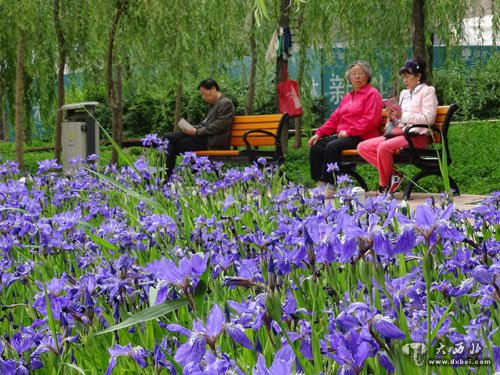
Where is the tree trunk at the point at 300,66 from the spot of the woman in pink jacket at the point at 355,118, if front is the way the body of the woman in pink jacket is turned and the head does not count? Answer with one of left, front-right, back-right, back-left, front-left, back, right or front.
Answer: back-right

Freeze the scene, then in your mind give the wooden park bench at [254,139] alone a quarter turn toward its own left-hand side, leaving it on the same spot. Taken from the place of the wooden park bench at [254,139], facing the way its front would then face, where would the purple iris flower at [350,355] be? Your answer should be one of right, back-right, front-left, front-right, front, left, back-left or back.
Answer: front-right

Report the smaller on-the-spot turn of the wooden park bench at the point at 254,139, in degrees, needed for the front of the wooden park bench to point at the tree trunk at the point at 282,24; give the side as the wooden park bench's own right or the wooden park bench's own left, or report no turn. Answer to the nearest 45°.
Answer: approximately 135° to the wooden park bench's own right

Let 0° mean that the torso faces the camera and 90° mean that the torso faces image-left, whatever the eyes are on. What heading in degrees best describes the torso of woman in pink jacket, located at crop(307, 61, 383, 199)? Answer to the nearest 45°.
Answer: approximately 45°

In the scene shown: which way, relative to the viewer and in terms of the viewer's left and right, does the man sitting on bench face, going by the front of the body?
facing to the left of the viewer

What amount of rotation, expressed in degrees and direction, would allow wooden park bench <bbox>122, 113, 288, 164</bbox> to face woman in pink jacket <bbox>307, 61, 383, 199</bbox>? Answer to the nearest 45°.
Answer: approximately 90° to its left

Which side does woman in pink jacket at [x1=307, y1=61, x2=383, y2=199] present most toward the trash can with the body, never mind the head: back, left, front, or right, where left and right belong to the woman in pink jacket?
right

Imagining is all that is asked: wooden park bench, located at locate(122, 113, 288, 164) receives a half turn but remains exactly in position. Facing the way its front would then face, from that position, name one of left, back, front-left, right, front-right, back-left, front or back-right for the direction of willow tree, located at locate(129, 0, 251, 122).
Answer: front-left

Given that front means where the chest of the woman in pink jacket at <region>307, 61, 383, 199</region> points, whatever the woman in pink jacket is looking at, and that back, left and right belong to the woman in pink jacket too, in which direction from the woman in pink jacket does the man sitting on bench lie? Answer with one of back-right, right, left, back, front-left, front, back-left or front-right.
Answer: right

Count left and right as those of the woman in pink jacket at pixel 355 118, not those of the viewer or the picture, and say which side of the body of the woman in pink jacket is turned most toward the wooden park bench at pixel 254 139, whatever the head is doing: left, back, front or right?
right

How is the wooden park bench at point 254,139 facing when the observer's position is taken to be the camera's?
facing the viewer and to the left of the viewer

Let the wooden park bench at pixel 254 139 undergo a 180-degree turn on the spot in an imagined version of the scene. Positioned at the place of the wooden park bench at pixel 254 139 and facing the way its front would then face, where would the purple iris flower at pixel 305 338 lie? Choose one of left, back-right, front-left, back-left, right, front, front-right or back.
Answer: back-right

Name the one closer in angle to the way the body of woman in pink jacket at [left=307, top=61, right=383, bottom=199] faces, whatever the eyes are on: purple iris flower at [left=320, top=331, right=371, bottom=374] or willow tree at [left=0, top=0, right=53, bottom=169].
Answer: the purple iris flower

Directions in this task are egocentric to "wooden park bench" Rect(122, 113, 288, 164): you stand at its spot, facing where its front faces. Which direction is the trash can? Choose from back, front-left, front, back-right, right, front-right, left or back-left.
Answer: right

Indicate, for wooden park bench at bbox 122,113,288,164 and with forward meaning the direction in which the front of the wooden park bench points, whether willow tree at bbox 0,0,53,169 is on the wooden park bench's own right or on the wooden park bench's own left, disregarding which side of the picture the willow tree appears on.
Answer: on the wooden park bench's own right

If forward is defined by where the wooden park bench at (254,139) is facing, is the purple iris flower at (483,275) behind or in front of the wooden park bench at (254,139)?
in front

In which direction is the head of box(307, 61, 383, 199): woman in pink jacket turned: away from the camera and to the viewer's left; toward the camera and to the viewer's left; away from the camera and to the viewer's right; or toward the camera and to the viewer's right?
toward the camera and to the viewer's left
